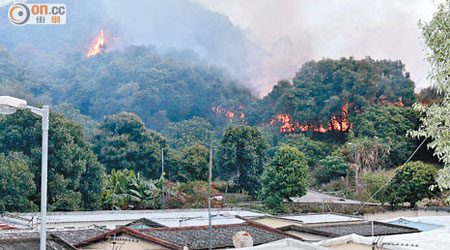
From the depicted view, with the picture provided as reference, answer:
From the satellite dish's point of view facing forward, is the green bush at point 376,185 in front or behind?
behind

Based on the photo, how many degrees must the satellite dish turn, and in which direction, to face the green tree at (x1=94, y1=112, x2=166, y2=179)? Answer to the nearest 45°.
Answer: approximately 180°

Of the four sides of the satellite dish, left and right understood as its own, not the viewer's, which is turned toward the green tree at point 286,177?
back

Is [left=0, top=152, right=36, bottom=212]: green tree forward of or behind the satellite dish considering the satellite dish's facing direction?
behind

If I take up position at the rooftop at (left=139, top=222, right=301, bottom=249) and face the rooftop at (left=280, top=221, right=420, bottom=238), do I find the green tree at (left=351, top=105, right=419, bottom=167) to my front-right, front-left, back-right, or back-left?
front-left

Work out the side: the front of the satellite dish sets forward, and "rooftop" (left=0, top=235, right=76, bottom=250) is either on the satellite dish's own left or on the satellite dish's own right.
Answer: on the satellite dish's own right

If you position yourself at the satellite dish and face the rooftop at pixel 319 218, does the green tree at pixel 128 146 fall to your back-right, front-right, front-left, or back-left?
front-left

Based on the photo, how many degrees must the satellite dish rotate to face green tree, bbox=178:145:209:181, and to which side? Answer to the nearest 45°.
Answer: approximately 180°

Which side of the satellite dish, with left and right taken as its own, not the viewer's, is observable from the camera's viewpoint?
front

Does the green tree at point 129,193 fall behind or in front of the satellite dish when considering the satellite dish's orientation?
behind

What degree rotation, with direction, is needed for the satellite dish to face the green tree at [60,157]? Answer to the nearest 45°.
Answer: approximately 135° to its right

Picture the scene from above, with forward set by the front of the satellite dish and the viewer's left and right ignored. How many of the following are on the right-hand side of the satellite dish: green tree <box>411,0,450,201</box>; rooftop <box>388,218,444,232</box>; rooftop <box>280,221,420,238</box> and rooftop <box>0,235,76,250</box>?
1
